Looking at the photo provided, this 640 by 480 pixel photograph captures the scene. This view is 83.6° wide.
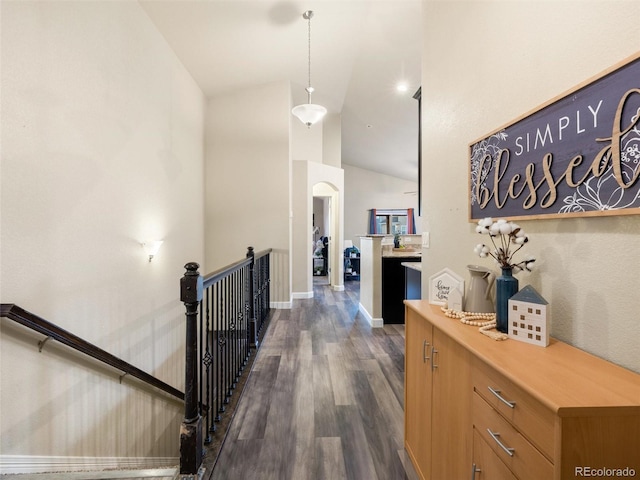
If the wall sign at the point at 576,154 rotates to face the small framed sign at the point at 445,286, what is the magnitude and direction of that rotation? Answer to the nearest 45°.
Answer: approximately 90° to its right

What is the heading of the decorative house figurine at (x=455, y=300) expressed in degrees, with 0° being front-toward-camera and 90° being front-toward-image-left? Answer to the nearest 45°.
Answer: approximately 45°

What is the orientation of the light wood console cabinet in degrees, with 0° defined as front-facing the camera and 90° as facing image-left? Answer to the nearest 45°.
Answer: approximately 45°

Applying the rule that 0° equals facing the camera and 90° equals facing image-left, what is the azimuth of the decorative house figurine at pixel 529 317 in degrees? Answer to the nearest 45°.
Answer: approximately 45°

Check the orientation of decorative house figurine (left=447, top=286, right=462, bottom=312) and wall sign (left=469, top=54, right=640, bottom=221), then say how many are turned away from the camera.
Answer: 0

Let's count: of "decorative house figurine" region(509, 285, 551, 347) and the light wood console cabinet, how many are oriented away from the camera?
0

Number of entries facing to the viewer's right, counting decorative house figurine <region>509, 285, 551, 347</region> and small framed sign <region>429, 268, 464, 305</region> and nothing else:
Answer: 0
